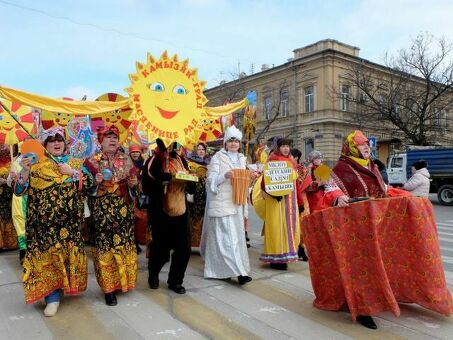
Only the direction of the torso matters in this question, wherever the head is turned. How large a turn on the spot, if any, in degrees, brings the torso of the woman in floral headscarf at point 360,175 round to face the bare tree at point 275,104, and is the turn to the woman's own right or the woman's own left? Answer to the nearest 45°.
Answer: approximately 135° to the woman's own left

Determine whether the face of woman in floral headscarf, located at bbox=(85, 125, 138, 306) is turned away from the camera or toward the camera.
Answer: toward the camera

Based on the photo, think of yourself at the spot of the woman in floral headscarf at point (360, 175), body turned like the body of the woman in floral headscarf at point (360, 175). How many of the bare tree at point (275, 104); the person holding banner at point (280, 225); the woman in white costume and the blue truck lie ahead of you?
0

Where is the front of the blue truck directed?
to the viewer's left

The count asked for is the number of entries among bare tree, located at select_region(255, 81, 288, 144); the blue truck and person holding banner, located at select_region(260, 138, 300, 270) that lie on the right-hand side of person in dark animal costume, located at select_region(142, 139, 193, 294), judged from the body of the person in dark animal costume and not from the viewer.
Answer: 0

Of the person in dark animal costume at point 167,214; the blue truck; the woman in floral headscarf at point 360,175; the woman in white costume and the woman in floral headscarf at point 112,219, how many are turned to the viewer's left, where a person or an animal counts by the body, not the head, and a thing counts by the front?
1

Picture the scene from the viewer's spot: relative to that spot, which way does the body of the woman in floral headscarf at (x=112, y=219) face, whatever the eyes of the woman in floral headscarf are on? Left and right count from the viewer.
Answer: facing the viewer

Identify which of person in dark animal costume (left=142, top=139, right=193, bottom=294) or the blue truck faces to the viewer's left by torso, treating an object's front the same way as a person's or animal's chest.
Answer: the blue truck

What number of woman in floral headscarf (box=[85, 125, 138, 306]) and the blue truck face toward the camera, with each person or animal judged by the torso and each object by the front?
1

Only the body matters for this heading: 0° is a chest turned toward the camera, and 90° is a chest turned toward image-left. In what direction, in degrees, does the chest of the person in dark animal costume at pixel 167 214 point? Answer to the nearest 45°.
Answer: approximately 315°

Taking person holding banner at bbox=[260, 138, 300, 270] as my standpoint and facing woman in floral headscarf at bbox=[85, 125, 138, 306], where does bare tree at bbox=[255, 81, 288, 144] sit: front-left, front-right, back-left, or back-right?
back-right

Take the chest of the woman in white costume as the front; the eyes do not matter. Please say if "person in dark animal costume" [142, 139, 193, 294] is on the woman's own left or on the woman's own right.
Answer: on the woman's own right

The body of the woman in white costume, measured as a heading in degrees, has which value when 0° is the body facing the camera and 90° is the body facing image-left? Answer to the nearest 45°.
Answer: approximately 315°

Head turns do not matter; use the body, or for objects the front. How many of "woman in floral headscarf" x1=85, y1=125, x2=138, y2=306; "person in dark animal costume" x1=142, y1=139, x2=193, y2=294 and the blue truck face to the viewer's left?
1

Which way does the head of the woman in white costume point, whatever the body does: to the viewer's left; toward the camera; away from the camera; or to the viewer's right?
toward the camera

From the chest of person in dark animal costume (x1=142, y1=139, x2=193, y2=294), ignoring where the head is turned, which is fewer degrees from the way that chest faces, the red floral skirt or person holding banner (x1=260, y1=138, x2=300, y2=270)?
the red floral skirt

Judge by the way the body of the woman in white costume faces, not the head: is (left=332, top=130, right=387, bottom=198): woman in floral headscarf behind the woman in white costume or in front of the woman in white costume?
in front

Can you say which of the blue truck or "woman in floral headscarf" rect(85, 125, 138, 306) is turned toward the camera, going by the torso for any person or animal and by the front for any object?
the woman in floral headscarf

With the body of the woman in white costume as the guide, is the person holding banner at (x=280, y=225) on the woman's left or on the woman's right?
on the woman's left
